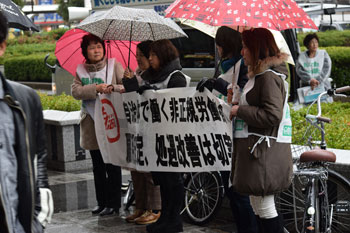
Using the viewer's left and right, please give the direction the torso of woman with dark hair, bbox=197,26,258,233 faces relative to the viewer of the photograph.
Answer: facing to the left of the viewer

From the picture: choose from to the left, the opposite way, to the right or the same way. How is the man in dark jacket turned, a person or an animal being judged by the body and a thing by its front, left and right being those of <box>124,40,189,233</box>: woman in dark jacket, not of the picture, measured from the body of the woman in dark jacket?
to the left

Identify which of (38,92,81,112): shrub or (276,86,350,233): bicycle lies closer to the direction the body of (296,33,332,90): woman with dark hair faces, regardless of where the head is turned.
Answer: the bicycle

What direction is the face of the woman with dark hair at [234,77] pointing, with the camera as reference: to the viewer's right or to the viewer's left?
to the viewer's left
